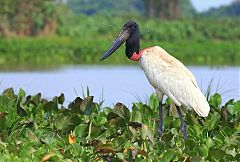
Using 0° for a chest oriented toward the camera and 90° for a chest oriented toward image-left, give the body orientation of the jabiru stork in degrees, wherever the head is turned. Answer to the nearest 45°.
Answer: approximately 90°
